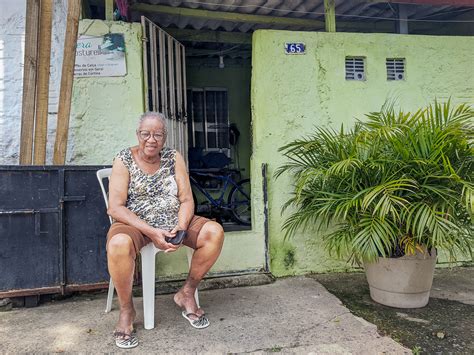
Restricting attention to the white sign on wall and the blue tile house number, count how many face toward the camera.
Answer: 2

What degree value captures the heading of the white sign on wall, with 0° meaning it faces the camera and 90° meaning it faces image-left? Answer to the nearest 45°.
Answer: approximately 0°

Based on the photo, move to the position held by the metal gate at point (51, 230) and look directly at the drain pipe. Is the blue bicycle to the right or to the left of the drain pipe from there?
left

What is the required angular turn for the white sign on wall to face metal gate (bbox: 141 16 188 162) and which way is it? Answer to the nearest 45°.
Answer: approximately 135° to its left

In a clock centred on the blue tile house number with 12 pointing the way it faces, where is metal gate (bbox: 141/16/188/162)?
The metal gate is roughly at 3 o'clock from the blue tile house number.

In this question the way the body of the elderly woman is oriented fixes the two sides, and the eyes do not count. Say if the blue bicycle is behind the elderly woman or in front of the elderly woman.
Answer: behind

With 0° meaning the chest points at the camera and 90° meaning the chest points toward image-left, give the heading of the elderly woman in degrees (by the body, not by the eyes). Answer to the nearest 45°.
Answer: approximately 0°

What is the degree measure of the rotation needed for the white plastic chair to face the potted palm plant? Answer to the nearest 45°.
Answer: approximately 45° to its left
